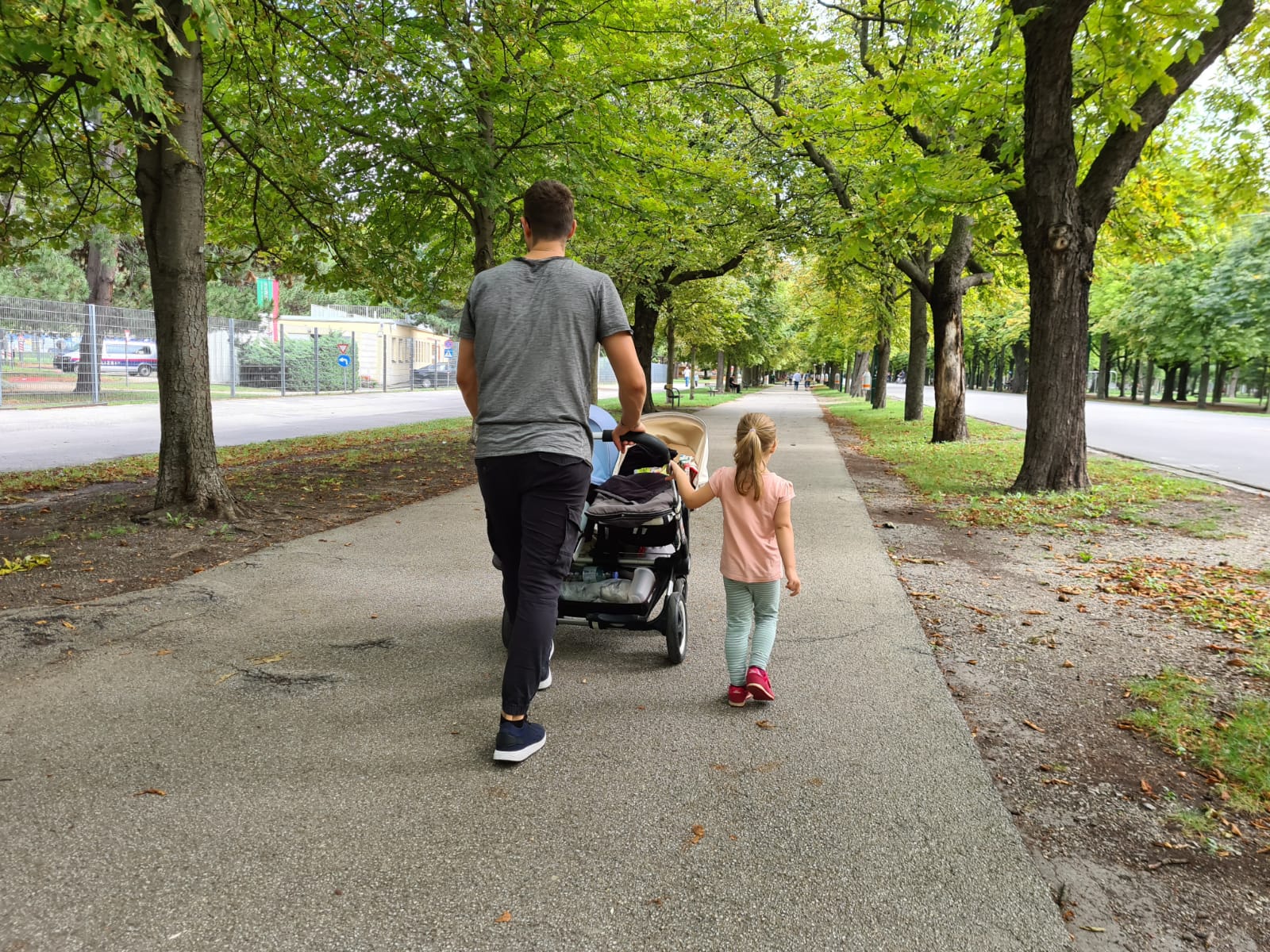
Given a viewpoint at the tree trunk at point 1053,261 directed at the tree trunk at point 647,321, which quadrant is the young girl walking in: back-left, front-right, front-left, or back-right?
back-left

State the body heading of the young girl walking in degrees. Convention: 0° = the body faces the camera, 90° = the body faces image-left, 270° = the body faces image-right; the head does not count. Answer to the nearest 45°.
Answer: approximately 180°

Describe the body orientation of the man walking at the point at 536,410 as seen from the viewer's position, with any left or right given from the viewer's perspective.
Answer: facing away from the viewer

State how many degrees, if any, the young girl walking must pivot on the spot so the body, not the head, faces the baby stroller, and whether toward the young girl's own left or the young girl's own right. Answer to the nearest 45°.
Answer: approximately 45° to the young girl's own left

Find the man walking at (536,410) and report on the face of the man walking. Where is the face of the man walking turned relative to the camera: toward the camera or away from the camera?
away from the camera

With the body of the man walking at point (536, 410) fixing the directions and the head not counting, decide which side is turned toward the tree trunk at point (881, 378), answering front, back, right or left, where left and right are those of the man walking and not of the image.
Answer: front

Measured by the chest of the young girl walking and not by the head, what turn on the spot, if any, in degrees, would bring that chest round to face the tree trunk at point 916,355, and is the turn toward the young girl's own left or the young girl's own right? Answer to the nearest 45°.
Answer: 0° — they already face it

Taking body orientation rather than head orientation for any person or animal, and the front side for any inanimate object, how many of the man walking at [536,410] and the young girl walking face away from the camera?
2
